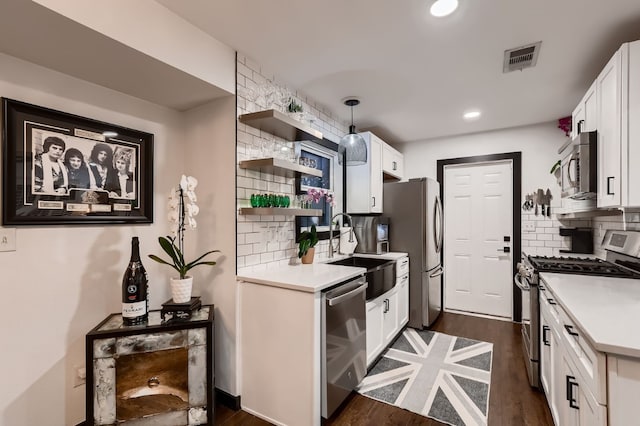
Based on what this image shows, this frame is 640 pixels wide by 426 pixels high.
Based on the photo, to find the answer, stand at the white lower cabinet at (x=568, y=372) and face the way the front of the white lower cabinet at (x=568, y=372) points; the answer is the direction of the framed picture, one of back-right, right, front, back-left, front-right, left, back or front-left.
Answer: front-left

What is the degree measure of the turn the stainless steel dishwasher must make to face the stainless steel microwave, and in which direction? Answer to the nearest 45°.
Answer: approximately 45° to its left

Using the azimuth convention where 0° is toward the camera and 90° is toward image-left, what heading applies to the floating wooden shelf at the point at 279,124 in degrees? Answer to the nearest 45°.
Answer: approximately 315°

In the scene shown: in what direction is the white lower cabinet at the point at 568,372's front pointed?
to the viewer's left

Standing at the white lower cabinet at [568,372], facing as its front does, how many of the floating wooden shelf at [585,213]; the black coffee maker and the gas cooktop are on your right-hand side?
3

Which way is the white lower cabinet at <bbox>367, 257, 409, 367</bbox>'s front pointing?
to the viewer's right
